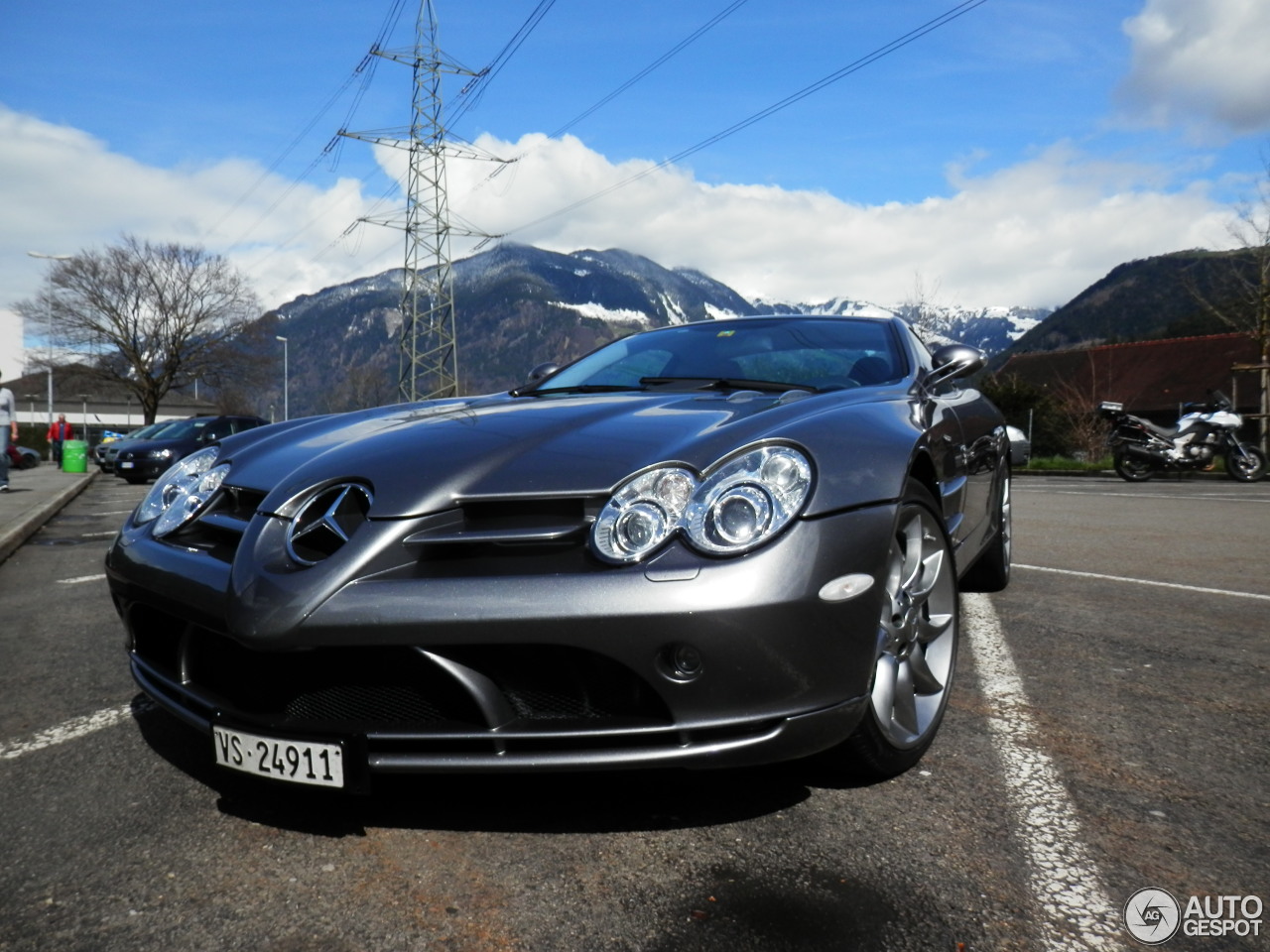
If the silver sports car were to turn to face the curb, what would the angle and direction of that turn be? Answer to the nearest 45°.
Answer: approximately 90° to its right

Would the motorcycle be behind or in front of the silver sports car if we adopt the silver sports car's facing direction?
behind

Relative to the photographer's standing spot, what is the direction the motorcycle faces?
facing to the right of the viewer

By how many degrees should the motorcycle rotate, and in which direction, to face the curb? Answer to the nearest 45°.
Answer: approximately 135° to its right

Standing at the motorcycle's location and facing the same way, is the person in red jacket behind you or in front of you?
behind

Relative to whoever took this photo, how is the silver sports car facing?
facing the viewer and to the left of the viewer

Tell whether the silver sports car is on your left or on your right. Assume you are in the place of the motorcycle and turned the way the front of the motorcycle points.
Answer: on your right

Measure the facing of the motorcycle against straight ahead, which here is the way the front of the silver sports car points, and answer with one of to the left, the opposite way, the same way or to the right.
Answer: to the left

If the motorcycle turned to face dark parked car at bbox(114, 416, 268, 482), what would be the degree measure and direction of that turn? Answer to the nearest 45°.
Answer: approximately 180°

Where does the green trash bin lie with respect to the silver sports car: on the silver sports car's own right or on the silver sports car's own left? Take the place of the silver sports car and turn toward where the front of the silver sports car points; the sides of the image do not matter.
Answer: on the silver sports car's own right

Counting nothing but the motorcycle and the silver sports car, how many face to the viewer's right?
1

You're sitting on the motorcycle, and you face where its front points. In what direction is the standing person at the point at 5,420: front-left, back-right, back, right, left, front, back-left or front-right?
back-right
